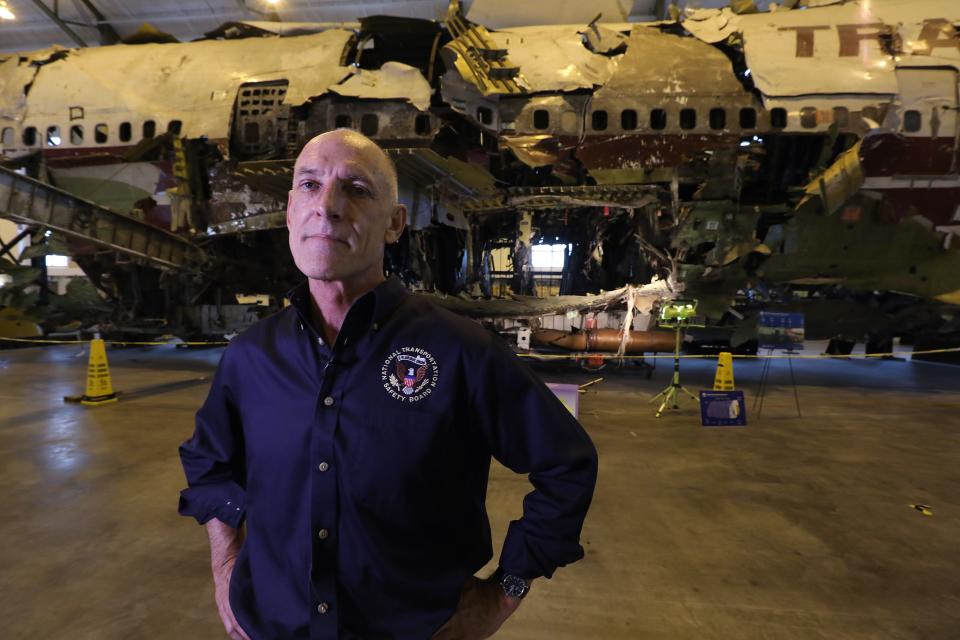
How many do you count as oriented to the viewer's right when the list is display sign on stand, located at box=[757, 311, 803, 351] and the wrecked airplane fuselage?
1

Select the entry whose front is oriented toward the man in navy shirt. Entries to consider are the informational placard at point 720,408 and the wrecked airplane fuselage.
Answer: the informational placard

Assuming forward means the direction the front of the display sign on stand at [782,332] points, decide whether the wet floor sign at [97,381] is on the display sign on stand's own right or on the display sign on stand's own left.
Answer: on the display sign on stand's own right

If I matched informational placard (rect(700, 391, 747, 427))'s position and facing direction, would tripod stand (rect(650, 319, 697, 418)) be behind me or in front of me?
behind

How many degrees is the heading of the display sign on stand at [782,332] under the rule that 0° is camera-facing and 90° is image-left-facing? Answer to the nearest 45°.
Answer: approximately 0°

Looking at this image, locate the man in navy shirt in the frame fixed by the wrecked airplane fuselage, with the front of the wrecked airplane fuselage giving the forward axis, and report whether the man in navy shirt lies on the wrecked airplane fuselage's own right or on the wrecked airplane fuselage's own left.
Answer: on the wrecked airplane fuselage's own right

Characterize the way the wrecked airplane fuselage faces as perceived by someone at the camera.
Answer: facing to the right of the viewer

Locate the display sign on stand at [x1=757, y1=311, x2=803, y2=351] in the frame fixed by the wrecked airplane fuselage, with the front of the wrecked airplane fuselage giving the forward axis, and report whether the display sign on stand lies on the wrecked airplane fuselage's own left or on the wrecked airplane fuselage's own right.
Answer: on the wrecked airplane fuselage's own right

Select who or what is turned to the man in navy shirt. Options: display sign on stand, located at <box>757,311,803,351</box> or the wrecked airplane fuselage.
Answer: the display sign on stand
